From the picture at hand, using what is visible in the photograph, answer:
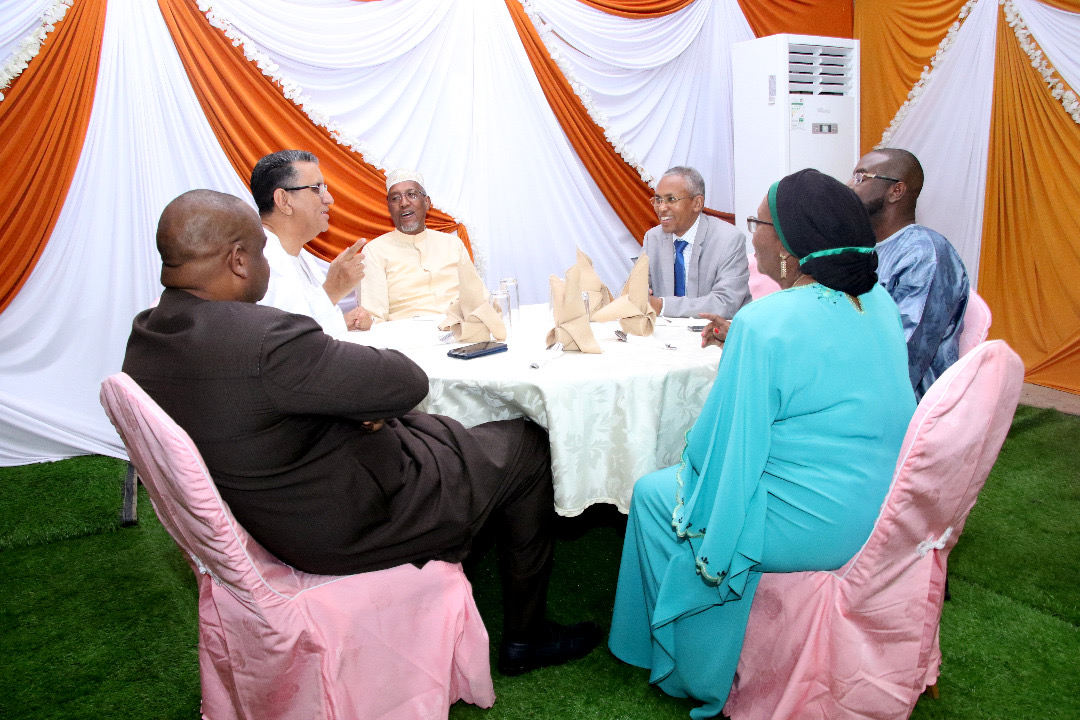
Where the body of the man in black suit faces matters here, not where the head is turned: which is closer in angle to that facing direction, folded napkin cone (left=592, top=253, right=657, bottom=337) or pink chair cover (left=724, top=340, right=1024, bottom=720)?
the folded napkin cone

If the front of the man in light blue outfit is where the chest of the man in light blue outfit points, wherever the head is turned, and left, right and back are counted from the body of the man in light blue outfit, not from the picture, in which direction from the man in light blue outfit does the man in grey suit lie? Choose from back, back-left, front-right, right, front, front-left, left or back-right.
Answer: front-right

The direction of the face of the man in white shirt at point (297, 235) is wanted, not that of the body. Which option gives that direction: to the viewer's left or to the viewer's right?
to the viewer's right

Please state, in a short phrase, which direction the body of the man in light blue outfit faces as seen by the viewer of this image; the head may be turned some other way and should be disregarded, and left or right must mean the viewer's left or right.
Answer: facing to the left of the viewer

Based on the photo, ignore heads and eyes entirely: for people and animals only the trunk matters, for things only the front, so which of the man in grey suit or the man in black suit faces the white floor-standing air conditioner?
the man in black suit

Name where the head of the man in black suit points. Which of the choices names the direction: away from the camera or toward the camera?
away from the camera

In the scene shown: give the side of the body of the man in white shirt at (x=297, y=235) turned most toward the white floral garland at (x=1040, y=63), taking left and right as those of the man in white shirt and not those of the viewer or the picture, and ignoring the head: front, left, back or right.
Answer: front

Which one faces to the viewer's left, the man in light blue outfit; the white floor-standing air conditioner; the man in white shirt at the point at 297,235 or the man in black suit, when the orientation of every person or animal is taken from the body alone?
the man in light blue outfit

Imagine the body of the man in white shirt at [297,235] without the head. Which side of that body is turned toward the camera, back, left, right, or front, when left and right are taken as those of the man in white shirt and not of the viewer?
right

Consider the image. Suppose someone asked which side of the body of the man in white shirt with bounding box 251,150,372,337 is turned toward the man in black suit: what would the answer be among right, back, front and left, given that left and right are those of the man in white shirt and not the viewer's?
right

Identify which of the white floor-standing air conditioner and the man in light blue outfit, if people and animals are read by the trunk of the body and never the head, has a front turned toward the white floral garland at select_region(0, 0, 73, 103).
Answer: the man in light blue outfit

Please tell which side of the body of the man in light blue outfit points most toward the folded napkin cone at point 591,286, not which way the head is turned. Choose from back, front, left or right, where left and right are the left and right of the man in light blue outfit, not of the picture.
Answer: front

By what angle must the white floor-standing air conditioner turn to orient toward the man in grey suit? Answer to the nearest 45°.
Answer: approximately 45° to its right

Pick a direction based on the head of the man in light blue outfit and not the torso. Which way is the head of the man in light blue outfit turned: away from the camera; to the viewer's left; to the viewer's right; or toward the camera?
to the viewer's left

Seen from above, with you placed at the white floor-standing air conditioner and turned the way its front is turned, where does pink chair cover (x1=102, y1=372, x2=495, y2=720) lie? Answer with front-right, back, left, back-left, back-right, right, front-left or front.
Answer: front-right
